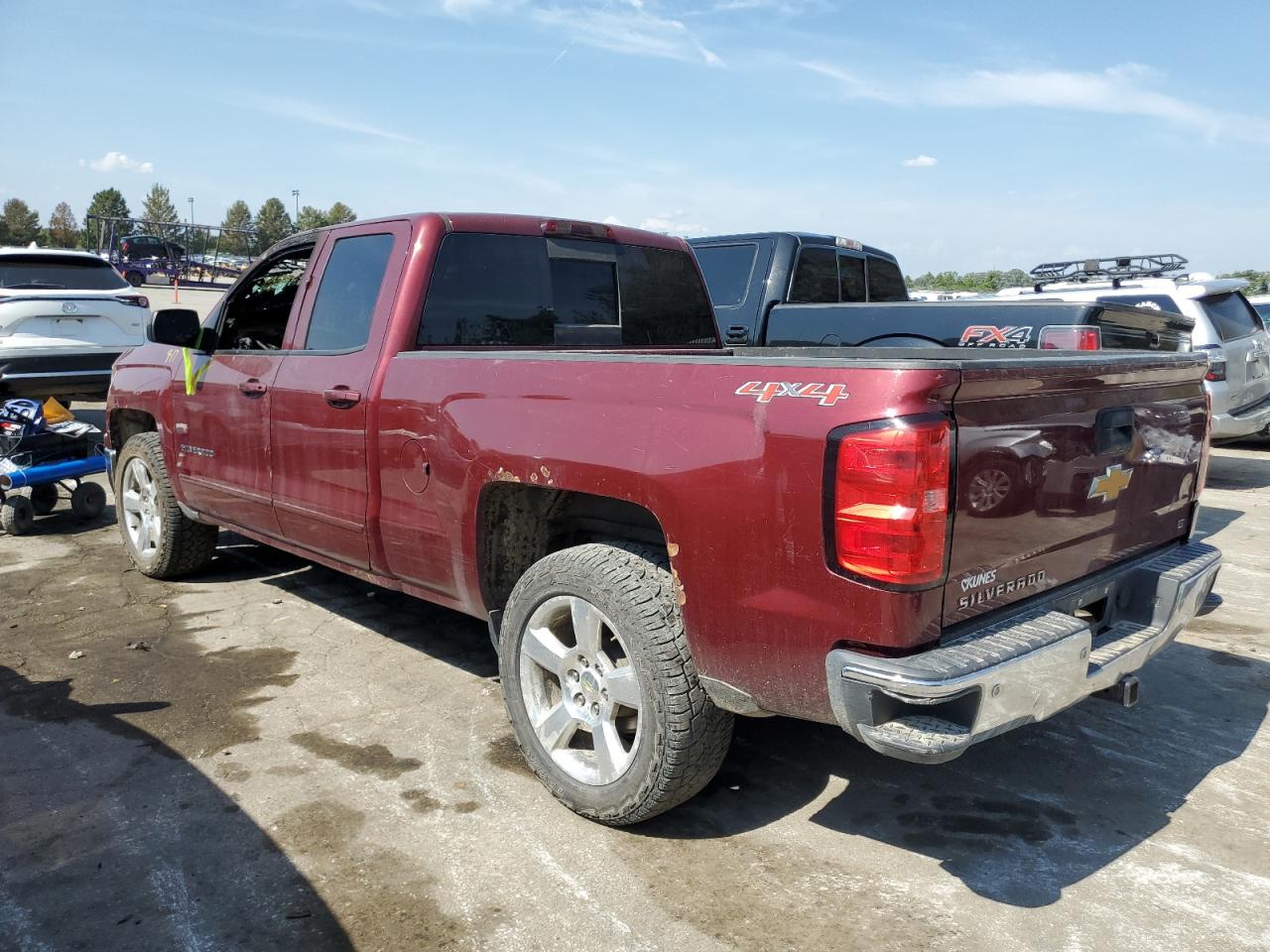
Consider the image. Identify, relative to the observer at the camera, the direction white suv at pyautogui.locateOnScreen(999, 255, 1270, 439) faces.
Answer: facing away from the viewer and to the left of the viewer

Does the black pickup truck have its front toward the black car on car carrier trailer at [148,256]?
yes

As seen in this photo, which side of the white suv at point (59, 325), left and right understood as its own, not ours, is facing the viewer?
back

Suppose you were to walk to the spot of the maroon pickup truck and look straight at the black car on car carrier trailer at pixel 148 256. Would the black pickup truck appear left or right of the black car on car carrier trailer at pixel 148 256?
right

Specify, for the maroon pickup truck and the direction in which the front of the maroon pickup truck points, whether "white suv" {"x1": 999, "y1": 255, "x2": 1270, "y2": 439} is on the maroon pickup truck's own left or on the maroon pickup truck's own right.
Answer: on the maroon pickup truck's own right

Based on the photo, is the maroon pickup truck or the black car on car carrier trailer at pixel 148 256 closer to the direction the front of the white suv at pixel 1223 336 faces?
the black car on car carrier trailer

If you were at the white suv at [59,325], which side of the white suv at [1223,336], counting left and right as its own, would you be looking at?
left

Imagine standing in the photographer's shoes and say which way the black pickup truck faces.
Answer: facing away from the viewer and to the left of the viewer

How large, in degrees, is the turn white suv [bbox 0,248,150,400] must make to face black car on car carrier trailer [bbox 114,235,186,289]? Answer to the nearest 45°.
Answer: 0° — it already faces it

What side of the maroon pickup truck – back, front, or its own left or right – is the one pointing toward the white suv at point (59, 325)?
front

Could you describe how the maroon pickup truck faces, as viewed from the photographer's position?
facing away from the viewer and to the left of the viewer

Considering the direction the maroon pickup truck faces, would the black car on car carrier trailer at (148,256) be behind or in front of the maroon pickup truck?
in front
